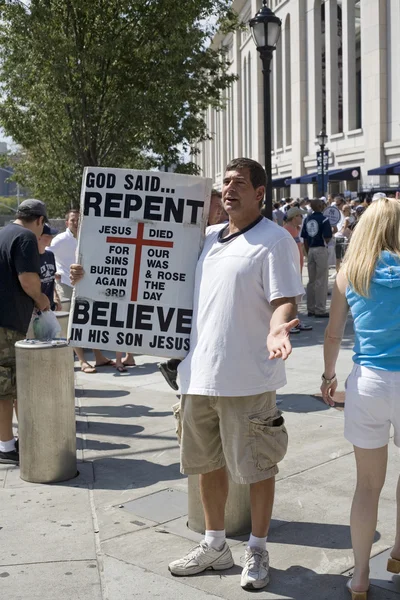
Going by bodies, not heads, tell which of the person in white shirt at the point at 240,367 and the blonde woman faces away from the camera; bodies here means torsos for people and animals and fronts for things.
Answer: the blonde woman

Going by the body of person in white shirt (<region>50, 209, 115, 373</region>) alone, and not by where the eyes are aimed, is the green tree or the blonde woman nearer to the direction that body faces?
the blonde woman

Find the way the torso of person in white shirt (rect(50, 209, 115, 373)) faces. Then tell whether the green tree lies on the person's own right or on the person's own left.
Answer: on the person's own left

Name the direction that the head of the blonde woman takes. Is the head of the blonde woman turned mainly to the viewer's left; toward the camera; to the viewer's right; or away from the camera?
away from the camera

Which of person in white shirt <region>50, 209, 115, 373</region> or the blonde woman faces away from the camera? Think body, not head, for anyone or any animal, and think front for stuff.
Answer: the blonde woman

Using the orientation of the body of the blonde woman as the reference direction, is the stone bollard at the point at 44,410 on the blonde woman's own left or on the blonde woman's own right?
on the blonde woman's own left

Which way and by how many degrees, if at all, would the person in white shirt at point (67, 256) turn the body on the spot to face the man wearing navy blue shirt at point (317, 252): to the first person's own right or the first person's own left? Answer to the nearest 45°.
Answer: approximately 90° to the first person's own left

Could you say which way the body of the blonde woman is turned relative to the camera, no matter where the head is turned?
away from the camera

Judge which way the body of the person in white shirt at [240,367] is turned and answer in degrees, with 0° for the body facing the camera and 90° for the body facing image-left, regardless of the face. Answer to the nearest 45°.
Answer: approximately 45°

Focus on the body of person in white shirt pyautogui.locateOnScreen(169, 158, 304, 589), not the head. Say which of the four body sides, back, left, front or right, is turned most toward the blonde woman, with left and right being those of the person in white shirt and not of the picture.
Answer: left

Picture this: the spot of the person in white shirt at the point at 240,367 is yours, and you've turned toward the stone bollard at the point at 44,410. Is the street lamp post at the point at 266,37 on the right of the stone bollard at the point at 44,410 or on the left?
right
